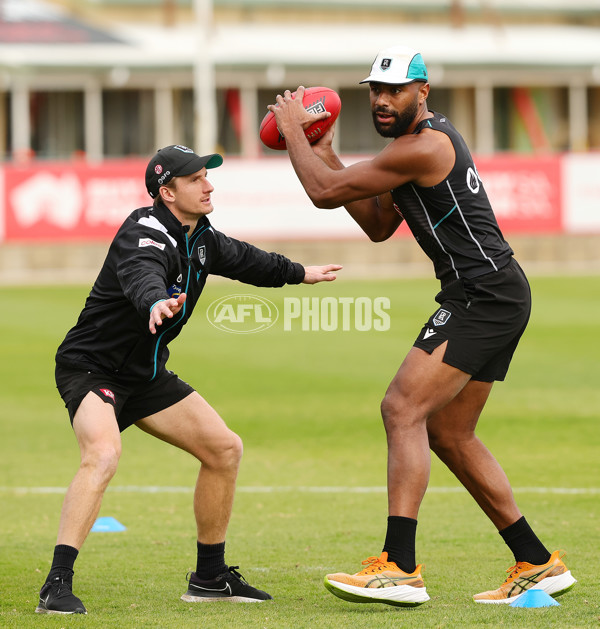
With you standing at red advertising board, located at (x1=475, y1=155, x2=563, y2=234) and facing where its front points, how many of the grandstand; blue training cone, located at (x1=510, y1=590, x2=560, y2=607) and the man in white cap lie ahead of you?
2

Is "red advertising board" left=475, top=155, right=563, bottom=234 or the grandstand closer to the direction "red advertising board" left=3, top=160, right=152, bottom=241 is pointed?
the red advertising board

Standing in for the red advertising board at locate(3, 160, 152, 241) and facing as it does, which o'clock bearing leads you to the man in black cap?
The man in black cap is roughly at 12 o'clock from the red advertising board.

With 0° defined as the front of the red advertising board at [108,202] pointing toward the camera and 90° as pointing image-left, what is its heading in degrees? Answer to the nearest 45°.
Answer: approximately 0°

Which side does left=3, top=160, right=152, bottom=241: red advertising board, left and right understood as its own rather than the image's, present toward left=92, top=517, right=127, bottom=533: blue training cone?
front

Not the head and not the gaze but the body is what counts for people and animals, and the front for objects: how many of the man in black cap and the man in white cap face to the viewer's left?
1

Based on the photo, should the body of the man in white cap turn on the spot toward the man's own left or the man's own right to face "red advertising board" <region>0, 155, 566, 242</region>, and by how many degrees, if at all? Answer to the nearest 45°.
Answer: approximately 90° to the man's own right

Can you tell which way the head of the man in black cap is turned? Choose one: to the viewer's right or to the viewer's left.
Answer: to the viewer's right

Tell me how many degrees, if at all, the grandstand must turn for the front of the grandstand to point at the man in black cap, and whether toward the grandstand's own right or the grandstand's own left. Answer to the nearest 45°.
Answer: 0° — it already faces them

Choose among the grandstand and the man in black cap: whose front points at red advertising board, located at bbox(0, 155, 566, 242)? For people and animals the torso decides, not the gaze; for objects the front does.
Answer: the grandstand
